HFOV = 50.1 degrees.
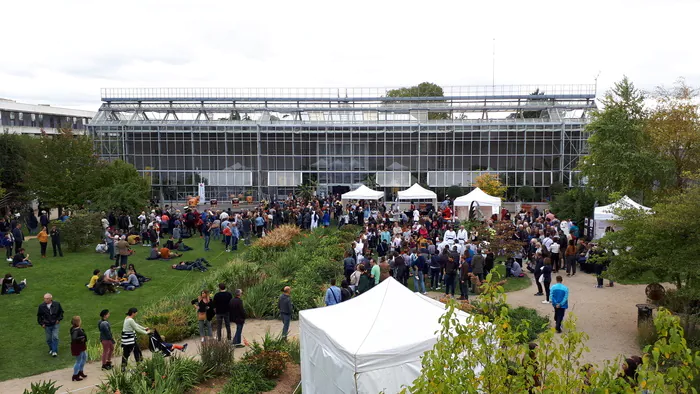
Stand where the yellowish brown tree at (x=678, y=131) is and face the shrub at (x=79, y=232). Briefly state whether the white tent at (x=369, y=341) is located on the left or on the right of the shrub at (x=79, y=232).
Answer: left

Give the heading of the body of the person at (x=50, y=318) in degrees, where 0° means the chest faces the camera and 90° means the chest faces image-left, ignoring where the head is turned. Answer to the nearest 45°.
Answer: approximately 0°

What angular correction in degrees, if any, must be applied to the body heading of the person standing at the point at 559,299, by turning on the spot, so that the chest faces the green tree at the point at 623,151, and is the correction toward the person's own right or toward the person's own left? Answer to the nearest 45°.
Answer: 0° — they already face it

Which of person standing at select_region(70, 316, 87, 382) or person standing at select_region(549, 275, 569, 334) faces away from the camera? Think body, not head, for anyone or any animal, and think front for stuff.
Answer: person standing at select_region(549, 275, 569, 334)

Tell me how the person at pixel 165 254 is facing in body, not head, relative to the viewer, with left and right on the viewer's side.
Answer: facing to the right of the viewer

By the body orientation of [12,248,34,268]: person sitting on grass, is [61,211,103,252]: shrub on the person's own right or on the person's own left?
on the person's own left
